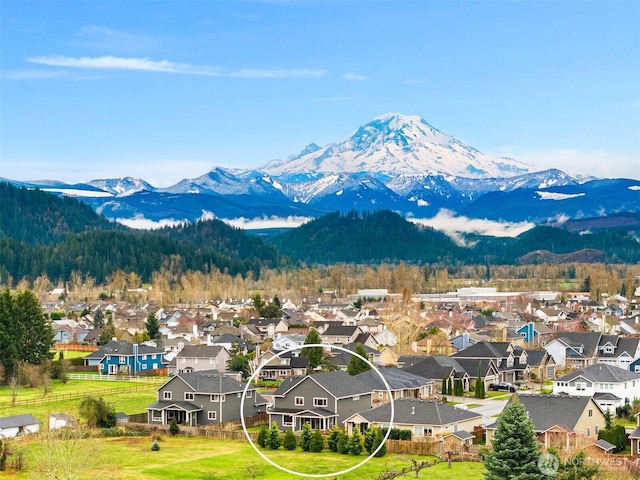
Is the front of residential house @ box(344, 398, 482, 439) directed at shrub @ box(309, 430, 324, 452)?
no

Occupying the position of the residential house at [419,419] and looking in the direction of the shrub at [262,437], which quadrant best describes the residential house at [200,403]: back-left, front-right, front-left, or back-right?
front-right

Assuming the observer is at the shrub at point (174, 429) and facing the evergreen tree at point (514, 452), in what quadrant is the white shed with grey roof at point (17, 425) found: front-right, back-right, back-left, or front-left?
back-right
